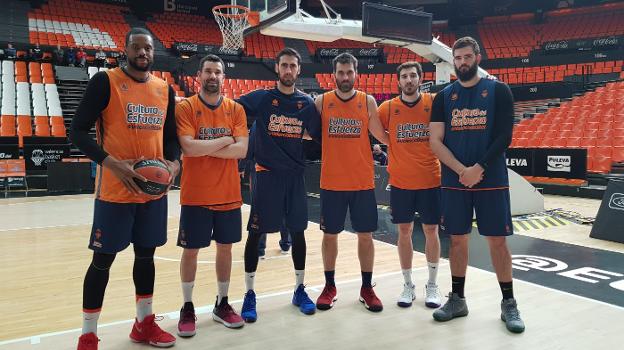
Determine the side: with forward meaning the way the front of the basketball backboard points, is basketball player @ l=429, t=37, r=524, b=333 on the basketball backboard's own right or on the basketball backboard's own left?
on the basketball backboard's own left

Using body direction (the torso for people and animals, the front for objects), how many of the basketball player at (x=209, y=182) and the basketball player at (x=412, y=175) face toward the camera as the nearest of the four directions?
2

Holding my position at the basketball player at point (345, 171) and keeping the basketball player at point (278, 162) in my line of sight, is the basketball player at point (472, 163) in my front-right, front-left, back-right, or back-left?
back-left

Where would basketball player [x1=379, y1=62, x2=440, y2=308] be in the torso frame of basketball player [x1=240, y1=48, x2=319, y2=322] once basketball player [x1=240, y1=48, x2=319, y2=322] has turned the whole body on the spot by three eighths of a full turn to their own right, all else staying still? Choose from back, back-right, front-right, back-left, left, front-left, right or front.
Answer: back-right

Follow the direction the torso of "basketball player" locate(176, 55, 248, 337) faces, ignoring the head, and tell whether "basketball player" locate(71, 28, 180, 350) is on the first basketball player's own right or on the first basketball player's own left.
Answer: on the first basketball player's own right

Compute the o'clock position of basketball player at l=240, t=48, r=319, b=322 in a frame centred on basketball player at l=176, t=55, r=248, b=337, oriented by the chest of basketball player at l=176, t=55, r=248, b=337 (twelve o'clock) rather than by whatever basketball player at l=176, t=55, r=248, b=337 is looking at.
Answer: basketball player at l=240, t=48, r=319, b=322 is roughly at 8 o'clock from basketball player at l=176, t=55, r=248, b=337.

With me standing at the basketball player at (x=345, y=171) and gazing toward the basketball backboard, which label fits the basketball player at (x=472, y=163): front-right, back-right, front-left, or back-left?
back-right

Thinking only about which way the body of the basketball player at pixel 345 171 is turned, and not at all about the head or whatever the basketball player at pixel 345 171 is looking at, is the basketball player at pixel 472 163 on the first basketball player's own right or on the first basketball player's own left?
on the first basketball player's own left

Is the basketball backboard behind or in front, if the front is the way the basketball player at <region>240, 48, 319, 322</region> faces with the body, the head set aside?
behind

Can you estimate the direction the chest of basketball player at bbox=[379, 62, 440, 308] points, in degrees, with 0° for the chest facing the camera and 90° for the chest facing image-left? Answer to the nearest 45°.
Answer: approximately 0°
